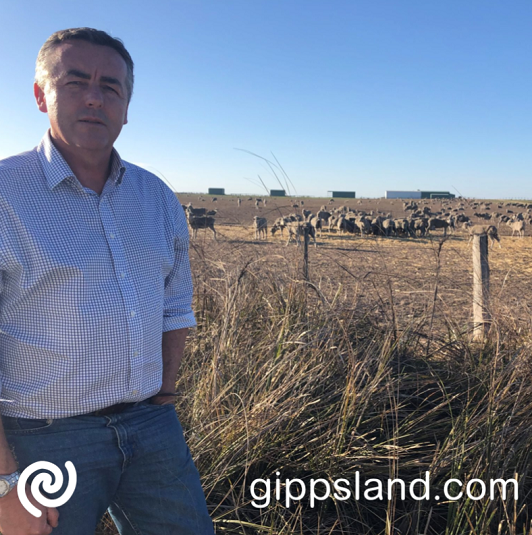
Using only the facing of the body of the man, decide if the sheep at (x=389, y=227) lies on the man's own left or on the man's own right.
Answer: on the man's own left

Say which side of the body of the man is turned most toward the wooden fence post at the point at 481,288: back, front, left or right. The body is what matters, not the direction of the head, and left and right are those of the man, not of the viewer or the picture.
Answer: left

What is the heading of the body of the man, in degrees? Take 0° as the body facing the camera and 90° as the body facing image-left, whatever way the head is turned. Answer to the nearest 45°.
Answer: approximately 315°

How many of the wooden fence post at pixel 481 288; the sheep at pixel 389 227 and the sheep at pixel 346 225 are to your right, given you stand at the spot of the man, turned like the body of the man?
0

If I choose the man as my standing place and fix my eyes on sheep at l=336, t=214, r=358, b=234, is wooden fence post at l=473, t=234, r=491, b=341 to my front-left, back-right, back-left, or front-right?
front-right

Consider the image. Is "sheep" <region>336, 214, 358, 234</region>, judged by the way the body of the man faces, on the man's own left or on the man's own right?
on the man's own left
